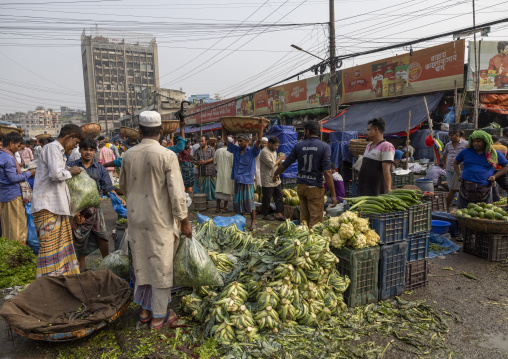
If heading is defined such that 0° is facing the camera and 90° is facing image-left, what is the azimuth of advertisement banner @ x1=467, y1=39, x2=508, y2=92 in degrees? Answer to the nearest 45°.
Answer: approximately 0°

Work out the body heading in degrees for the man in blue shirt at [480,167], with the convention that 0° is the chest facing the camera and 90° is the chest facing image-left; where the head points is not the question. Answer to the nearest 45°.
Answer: approximately 0°

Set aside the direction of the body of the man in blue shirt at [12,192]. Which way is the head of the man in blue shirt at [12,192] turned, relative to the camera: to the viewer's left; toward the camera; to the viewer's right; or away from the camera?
to the viewer's right

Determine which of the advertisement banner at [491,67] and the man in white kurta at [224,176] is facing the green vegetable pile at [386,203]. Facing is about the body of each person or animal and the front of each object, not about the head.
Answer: the advertisement banner

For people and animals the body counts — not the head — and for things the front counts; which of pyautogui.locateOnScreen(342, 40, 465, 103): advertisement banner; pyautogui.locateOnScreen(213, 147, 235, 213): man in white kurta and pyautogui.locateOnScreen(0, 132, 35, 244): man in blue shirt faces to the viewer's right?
the man in blue shirt

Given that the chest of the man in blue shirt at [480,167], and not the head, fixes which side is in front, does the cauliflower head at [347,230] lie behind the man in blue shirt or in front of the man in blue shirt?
in front

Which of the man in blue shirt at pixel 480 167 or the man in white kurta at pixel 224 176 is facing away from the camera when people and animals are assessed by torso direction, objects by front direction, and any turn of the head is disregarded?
the man in white kurta

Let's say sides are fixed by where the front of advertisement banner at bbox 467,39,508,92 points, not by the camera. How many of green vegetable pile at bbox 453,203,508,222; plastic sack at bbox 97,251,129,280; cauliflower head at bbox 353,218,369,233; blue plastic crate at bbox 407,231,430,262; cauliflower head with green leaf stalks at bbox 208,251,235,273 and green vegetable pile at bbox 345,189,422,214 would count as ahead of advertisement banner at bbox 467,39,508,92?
6

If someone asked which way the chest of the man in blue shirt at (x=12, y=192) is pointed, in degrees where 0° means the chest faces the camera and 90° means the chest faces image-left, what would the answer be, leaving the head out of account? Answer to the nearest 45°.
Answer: approximately 270°
